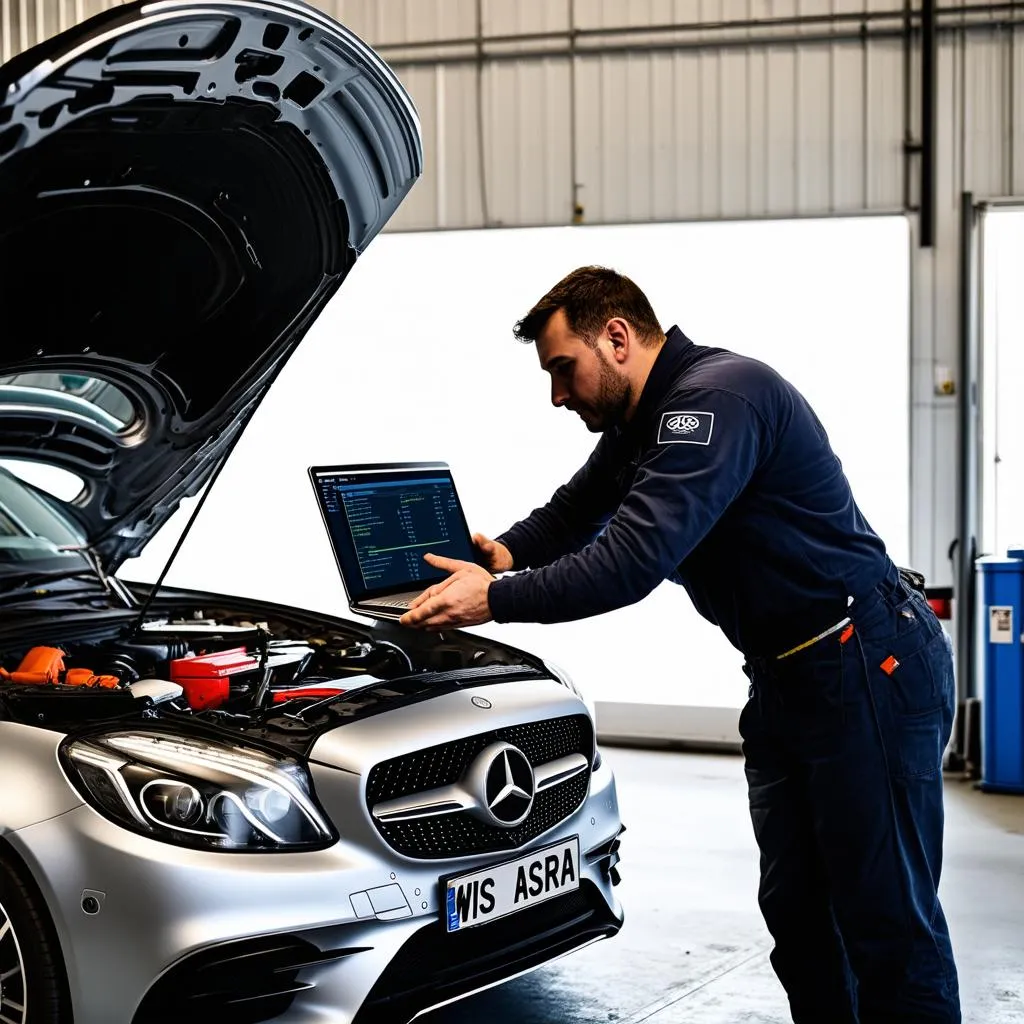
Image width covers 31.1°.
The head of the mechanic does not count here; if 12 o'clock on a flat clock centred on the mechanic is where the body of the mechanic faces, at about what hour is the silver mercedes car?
The silver mercedes car is roughly at 12 o'clock from the mechanic.

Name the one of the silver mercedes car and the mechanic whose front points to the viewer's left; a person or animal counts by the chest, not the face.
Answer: the mechanic

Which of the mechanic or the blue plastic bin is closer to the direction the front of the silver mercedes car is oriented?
the mechanic

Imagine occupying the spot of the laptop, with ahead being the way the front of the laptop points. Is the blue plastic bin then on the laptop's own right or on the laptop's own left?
on the laptop's own left

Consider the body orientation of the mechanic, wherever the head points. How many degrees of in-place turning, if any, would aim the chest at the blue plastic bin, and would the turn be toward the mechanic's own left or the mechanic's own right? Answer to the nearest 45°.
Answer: approximately 90° to the mechanic's own right

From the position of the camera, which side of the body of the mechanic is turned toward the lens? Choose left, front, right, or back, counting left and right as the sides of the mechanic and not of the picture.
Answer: left

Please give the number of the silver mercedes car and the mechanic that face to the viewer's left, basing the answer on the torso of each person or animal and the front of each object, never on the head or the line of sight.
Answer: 1

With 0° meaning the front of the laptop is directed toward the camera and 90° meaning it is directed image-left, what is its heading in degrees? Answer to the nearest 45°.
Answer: approximately 315°

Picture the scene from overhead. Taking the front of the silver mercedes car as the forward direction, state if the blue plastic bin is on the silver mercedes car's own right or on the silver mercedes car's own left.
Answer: on the silver mercedes car's own left
